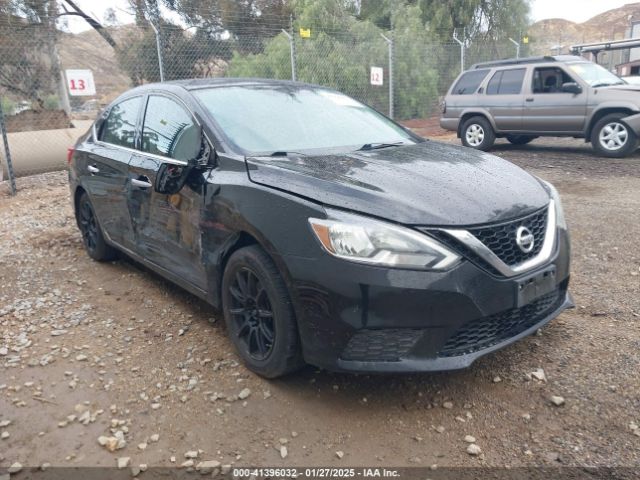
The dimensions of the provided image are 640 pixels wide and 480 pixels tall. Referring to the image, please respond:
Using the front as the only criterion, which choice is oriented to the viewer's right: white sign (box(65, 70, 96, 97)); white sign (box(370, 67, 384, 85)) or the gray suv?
the gray suv

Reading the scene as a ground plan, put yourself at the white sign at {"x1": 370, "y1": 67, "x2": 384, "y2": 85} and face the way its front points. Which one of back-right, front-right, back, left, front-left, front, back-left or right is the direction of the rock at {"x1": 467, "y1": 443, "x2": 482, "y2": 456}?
front

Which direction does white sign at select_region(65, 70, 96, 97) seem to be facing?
toward the camera

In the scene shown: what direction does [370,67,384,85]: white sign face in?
toward the camera

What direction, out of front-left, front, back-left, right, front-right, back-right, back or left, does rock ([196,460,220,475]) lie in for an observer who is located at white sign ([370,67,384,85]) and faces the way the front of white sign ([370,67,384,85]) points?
front

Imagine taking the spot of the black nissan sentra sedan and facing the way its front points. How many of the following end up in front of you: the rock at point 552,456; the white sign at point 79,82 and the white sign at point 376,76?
1

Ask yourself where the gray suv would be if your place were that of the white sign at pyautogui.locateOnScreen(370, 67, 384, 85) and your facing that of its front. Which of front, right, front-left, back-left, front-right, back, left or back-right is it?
front-left

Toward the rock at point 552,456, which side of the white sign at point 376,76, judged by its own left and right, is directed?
front

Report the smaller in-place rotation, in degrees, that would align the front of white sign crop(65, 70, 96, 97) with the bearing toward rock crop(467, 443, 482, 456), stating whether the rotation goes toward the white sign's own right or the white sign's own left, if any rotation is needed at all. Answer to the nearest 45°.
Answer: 0° — it already faces it

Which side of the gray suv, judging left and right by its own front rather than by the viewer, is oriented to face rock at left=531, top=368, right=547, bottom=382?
right

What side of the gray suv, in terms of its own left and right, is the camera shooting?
right

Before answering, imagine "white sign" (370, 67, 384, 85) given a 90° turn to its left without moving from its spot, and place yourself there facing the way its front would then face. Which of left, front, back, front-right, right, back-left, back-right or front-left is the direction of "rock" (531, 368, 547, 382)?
right

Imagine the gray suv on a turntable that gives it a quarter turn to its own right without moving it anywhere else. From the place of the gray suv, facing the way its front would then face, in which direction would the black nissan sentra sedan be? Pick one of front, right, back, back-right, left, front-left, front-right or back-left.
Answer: front

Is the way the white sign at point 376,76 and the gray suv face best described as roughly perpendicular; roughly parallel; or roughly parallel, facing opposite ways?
roughly perpendicular

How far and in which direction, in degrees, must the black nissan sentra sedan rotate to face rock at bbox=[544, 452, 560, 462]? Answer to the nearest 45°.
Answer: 0° — it already faces it

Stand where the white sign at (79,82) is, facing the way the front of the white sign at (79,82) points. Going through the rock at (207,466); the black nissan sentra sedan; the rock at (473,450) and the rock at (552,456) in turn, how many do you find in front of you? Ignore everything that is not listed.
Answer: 4

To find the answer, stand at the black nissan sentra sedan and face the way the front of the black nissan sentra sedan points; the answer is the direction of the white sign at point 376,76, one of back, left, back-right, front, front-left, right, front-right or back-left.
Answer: back-left
